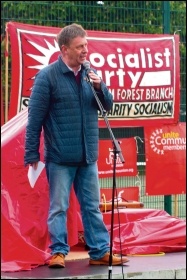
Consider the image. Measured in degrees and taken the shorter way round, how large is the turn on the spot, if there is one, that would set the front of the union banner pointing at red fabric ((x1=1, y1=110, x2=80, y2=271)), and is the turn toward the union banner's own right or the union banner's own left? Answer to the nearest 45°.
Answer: approximately 45° to the union banner's own right

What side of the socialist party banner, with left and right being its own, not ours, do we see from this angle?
front

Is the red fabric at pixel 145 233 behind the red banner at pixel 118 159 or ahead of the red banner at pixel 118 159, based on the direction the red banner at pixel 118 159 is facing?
ahead

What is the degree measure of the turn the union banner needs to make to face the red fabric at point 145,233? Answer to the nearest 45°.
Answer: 0° — it already faces it

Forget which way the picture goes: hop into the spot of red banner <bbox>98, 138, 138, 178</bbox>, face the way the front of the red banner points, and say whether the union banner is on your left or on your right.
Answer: on your left

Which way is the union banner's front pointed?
toward the camera

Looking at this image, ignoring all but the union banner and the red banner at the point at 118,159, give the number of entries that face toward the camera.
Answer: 2

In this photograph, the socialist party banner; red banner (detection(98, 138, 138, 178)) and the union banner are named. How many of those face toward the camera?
3

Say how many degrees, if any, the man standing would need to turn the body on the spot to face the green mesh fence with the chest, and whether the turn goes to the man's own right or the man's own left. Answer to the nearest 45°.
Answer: approximately 135° to the man's own left

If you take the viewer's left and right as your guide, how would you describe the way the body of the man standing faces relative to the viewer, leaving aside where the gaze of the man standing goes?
facing the viewer and to the right of the viewer

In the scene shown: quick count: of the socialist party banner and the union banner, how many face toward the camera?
2

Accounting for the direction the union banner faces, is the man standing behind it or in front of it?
in front

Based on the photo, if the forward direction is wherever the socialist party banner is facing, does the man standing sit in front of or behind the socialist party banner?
in front
